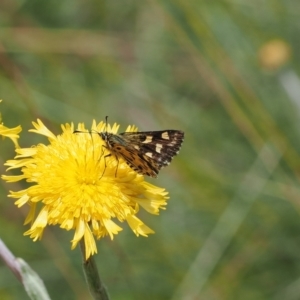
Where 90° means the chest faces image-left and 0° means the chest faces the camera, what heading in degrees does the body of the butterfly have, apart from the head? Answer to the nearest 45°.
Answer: approximately 90°
